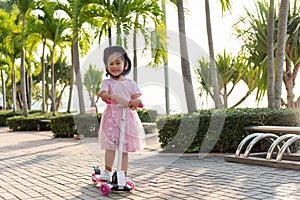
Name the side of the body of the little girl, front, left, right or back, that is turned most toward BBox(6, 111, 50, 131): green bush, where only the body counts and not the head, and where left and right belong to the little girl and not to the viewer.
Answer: back

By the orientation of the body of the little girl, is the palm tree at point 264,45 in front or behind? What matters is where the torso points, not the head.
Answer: behind

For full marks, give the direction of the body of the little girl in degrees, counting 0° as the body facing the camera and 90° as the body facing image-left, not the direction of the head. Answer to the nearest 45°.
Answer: approximately 0°

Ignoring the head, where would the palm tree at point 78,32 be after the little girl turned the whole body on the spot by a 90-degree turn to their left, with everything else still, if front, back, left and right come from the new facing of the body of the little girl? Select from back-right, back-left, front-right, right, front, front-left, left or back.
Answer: left

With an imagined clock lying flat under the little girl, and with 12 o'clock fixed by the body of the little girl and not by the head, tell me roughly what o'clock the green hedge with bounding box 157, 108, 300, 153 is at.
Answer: The green hedge is roughly at 7 o'clock from the little girl.

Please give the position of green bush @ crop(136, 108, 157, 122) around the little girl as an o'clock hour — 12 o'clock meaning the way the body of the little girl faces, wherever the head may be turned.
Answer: The green bush is roughly at 6 o'clock from the little girl.

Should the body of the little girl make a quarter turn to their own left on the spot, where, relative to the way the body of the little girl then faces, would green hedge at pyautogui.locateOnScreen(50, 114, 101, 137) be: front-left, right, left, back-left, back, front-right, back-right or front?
left

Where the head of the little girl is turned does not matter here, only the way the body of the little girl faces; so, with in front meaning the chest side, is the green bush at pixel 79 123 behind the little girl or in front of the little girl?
behind

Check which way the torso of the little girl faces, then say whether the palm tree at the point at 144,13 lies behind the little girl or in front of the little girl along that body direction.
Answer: behind

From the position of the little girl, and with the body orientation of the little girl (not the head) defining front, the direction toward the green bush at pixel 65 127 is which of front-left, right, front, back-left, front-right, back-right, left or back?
back
